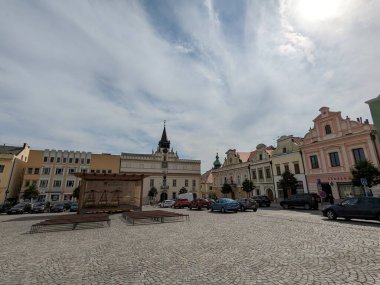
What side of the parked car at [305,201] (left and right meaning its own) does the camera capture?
left

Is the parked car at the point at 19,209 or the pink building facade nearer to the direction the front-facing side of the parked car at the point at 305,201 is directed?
the parked car

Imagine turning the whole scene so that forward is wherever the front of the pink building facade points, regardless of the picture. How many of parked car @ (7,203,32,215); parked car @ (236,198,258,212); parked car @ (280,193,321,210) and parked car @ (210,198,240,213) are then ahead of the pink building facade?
4

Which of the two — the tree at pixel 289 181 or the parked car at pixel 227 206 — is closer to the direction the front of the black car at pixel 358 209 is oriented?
the parked car

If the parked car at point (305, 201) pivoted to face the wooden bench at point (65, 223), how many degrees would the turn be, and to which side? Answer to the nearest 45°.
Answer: approximately 45° to its left

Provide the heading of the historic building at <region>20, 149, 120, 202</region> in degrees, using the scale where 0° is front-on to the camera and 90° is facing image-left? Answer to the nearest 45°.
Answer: approximately 0°

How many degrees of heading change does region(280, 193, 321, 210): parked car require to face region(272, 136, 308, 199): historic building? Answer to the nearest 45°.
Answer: approximately 90° to its right

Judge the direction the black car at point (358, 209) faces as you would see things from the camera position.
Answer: facing to the left of the viewer

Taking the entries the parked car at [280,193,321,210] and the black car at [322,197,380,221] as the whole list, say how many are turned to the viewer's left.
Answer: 2

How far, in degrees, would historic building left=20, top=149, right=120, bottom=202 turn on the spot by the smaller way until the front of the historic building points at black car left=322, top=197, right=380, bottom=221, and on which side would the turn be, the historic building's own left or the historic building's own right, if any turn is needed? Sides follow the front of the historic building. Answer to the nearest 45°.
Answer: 0° — it already faces it

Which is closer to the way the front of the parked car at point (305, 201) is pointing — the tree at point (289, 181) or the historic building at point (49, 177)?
the historic building

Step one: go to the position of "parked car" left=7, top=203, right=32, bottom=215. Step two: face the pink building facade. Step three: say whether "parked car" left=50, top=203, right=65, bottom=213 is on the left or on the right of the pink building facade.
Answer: left
